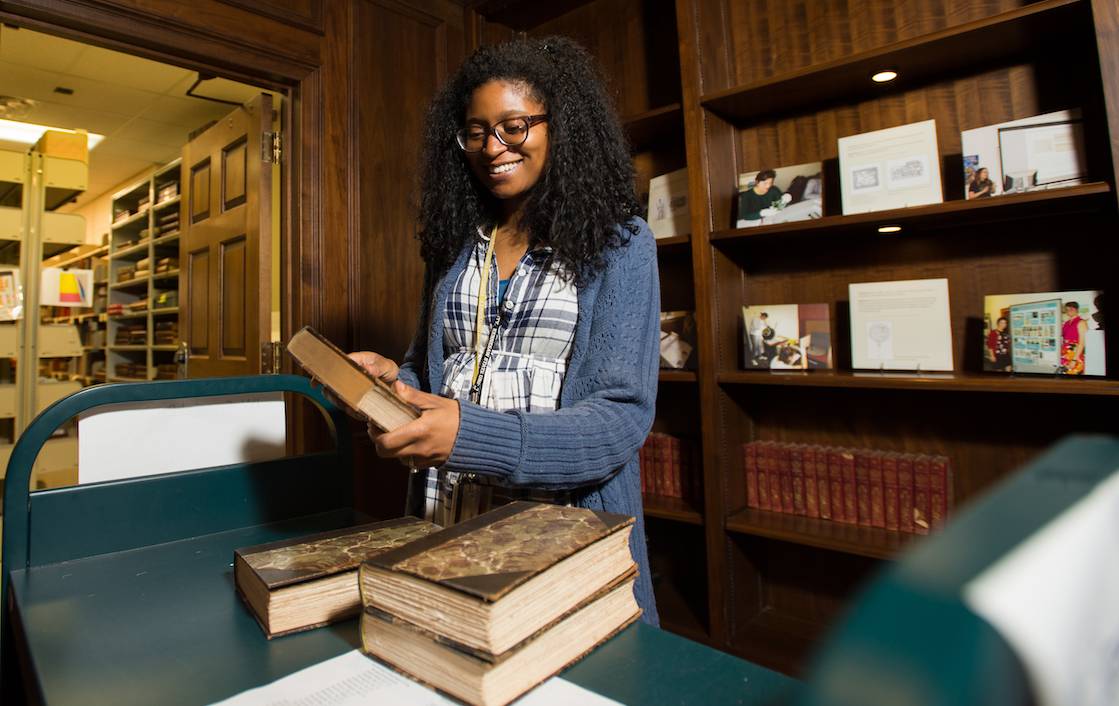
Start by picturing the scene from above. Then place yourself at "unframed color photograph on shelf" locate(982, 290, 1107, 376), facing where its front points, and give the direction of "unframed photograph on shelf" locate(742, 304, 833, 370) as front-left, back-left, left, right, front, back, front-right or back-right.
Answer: right

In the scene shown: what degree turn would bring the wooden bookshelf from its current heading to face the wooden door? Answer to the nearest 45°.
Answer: approximately 45° to its right

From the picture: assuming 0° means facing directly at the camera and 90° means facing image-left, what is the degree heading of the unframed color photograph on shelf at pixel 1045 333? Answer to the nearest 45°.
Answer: approximately 0°

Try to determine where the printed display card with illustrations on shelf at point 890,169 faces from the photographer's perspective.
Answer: facing the viewer and to the left of the viewer

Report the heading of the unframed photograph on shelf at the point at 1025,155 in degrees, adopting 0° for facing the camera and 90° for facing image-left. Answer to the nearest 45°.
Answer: approximately 45°

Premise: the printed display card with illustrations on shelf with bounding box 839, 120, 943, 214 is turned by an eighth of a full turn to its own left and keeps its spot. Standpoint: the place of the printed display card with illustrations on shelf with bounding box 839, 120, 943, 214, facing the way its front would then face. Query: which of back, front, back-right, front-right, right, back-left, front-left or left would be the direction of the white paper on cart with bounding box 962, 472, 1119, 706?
front

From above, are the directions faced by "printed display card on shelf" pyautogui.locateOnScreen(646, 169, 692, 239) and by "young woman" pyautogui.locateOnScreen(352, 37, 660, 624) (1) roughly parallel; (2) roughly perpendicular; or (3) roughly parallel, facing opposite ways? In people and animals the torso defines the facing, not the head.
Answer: roughly parallel

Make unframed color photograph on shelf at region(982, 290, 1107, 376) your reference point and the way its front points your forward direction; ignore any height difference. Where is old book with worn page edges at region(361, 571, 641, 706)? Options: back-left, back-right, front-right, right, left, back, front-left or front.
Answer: front

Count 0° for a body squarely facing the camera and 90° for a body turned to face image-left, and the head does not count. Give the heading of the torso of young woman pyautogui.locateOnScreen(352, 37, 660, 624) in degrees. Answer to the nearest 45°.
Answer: approximately 45°

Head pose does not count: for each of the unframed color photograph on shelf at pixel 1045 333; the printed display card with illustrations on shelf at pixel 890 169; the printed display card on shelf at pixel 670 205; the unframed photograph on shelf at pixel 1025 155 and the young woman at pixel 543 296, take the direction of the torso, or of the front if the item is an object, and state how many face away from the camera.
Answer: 0

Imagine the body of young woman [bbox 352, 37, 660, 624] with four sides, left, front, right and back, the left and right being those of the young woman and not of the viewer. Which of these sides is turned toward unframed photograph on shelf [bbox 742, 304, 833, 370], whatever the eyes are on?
back

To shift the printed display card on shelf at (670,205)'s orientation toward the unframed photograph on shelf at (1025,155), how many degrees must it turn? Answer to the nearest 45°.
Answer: approximately 90° to its left

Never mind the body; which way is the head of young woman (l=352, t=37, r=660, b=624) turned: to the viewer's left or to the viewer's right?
to the viewer's left
